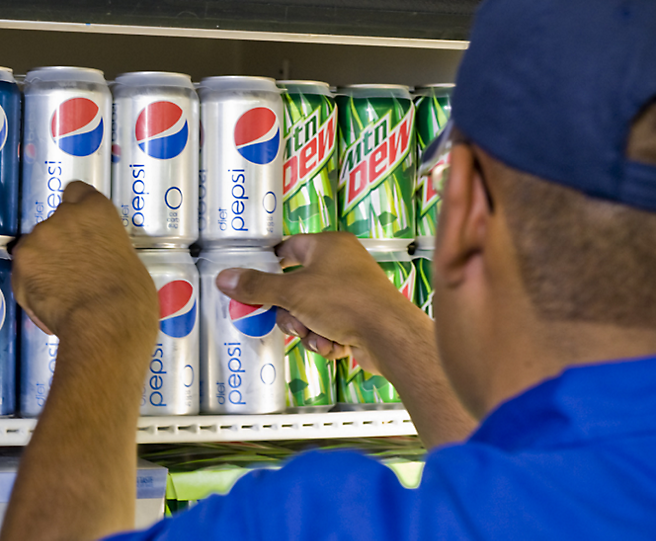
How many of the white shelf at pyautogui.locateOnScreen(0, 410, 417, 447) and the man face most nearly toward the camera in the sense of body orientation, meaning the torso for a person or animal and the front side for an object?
1

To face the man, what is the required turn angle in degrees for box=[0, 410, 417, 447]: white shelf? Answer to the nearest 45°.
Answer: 0° — it already faces them

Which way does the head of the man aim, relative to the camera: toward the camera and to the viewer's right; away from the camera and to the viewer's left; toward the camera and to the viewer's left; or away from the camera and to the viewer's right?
away from the camera and to the viewer's left

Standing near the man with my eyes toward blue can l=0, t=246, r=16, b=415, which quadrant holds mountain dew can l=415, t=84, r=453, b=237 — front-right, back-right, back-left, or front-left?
front-right

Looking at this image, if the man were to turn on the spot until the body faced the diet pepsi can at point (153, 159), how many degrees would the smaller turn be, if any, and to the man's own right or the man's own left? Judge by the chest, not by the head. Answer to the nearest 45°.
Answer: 0° — they already face it

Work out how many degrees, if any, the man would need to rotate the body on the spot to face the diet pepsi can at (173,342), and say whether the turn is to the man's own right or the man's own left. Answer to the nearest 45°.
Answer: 0° — they already face it

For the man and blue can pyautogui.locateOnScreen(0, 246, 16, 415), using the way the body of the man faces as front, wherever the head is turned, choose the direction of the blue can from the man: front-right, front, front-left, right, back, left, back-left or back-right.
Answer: front

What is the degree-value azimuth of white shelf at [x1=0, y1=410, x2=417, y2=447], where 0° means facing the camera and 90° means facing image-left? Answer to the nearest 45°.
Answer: approximately 0°

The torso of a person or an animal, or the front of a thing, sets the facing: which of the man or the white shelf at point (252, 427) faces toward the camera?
the white shelf

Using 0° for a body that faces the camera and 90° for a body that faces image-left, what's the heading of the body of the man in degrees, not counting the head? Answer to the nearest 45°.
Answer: approximately 135°

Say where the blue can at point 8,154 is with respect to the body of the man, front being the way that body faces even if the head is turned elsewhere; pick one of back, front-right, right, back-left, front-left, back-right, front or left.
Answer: front
